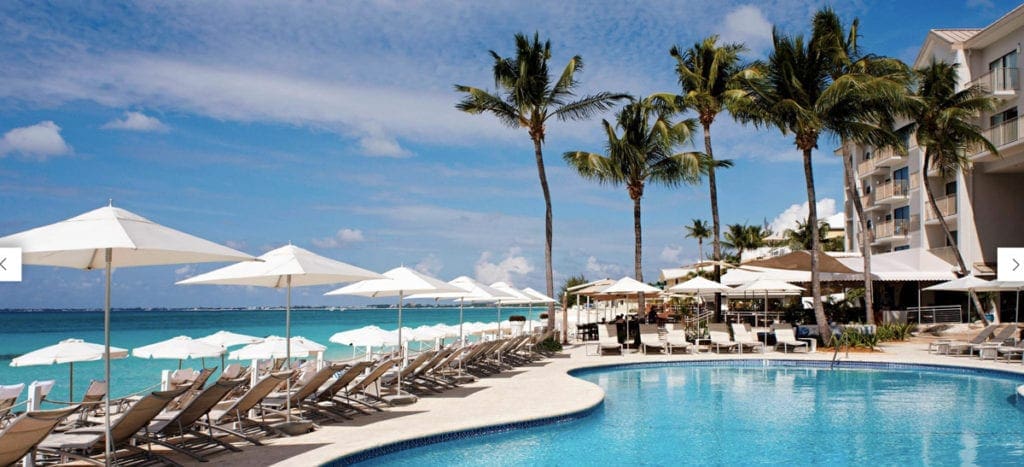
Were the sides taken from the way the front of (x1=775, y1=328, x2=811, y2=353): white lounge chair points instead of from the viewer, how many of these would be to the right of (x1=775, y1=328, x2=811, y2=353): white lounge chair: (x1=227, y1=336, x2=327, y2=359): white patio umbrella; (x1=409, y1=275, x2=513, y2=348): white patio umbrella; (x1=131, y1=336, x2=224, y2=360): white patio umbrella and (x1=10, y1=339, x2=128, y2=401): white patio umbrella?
4

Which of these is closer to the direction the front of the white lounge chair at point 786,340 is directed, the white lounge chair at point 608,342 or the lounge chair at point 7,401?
the lounge chair

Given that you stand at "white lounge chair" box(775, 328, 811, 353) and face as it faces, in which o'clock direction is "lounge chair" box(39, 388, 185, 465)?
The lounge chair is roughly at 2 o'clock from the white lounge chair.

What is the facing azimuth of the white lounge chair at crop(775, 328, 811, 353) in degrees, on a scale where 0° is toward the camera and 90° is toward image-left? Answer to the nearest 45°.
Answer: approximately 315°

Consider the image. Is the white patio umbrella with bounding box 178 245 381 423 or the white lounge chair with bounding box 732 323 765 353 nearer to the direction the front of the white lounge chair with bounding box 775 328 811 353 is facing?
the white patio umbrella

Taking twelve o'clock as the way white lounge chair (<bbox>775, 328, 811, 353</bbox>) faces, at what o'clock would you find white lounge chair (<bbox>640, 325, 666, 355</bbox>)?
white lounge chair (<bbox>640, 325, 666, 355</bbox>) is roughly at 4 o'clock from white lounge chair (<bbox>775, 328, 811, 353</bbox>).

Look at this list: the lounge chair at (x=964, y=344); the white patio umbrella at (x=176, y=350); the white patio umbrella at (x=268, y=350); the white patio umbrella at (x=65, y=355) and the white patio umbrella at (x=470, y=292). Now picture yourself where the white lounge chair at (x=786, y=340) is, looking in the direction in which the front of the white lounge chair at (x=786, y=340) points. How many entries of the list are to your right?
4

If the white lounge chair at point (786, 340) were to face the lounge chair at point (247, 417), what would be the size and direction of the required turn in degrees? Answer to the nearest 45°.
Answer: approximately 45° to its right

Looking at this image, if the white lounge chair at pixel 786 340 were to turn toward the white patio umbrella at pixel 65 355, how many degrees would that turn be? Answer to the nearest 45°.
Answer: approximately 90° to its right

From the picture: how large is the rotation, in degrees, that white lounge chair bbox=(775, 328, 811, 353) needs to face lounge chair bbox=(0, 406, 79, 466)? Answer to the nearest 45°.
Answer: approximately 45° to its right

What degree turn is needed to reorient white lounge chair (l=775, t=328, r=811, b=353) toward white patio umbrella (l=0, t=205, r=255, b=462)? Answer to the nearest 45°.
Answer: approximately 45° to its right

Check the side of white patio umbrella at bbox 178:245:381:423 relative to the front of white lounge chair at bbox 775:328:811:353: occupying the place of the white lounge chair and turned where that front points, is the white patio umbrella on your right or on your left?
on your right

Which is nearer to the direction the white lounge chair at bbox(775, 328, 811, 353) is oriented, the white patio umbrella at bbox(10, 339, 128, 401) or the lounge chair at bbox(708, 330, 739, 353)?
the white patio umbrella

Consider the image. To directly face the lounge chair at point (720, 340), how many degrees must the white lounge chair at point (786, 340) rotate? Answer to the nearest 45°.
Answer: approximately 135° to its right

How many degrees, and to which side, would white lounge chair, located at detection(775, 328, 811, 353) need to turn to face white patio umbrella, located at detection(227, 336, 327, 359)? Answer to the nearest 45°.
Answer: approximately 90° to its right
